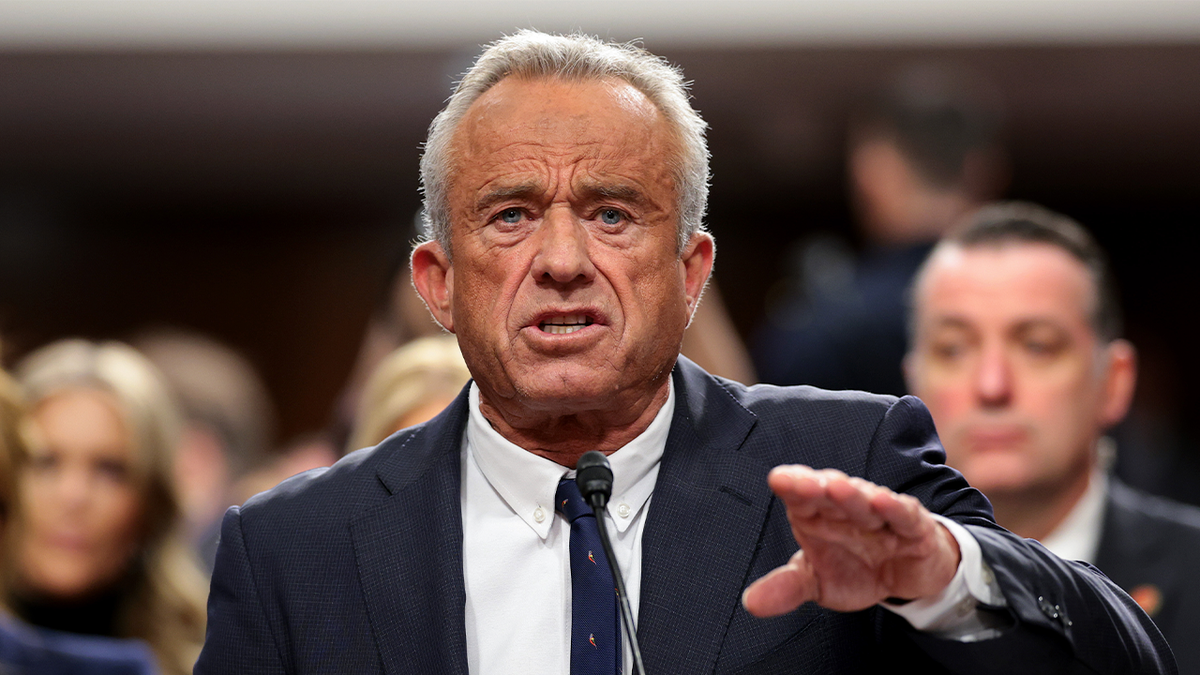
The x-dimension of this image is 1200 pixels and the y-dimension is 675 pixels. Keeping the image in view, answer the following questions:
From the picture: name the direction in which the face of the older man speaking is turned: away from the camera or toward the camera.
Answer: toward the camera

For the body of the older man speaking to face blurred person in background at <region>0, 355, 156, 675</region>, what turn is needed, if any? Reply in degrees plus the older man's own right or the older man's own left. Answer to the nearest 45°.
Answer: approximately 135° to the older man's own right

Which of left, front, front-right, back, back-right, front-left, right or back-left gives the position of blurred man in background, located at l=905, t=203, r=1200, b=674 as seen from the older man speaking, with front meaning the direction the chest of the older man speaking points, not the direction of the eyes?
back-left

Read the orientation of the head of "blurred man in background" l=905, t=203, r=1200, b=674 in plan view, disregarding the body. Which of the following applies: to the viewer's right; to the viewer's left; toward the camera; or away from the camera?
toward the camera

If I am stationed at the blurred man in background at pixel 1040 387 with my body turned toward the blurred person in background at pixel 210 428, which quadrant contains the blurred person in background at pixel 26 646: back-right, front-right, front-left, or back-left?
front-left

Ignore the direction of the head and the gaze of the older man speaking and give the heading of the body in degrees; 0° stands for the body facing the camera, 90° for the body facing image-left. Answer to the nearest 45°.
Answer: approximately 0°

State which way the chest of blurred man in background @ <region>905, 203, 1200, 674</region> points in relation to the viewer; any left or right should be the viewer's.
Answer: facing the viewer and to the left of the viewer

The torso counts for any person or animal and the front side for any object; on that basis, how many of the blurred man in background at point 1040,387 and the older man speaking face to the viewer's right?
0

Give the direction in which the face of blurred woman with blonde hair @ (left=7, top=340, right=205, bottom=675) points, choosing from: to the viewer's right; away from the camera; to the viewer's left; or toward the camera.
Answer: toward the camera

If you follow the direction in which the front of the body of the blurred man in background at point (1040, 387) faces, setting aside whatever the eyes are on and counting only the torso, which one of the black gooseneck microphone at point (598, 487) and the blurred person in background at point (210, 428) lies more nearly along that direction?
the black gooseneck microphone
